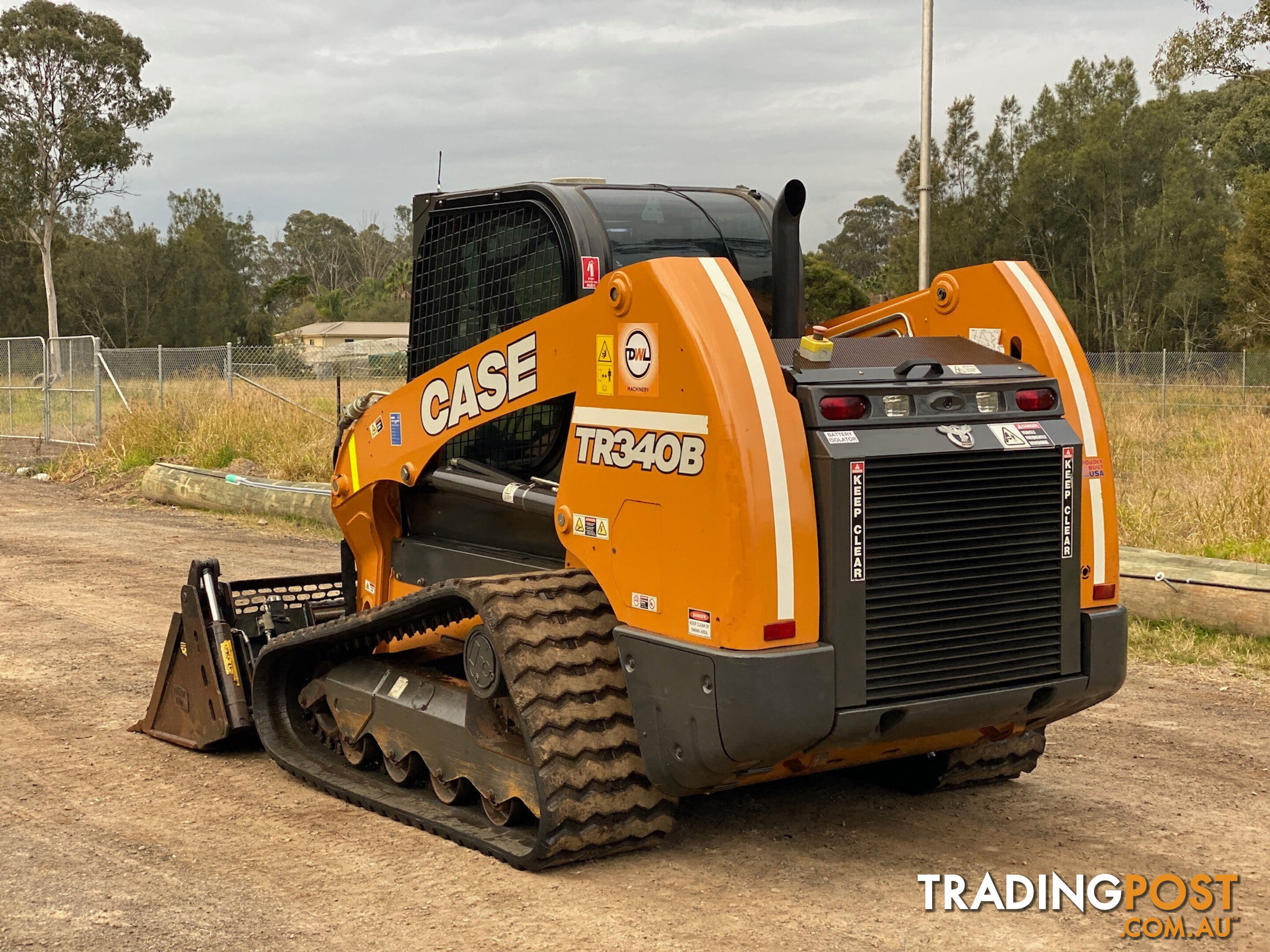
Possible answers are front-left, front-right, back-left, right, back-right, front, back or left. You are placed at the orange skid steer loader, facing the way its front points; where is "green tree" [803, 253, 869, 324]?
front-right

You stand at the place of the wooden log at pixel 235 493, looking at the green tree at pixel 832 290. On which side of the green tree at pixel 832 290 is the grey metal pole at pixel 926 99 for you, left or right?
right

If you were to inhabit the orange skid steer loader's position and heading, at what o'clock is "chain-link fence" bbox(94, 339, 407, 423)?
The chain-link fence is roughly at 1 o'clock from the orange skid steer loader.

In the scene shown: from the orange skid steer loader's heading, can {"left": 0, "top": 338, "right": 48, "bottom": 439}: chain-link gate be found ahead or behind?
ahead

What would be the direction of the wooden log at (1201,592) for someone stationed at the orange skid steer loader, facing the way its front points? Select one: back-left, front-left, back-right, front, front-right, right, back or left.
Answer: right

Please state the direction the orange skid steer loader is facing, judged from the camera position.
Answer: facing away from the viewer and to the left of the viewer

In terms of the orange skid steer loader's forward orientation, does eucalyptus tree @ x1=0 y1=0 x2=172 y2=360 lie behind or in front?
in front

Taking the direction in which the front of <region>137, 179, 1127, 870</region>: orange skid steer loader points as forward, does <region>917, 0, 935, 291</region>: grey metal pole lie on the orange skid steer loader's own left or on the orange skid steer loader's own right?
on the orange skid steer loader's own right

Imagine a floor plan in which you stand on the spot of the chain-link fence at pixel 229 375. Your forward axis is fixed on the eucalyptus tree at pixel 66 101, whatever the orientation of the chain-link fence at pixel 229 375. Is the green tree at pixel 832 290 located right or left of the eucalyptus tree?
right

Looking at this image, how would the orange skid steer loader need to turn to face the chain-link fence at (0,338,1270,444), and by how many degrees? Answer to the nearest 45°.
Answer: approximately 45° to its right
